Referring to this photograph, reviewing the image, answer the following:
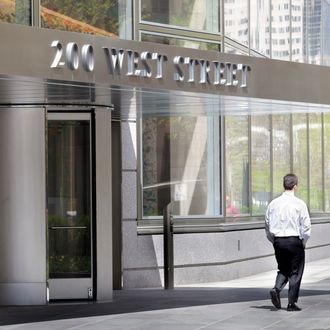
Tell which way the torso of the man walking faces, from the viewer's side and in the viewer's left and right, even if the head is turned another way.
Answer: facing away from the viewer and to the right of the viewer
